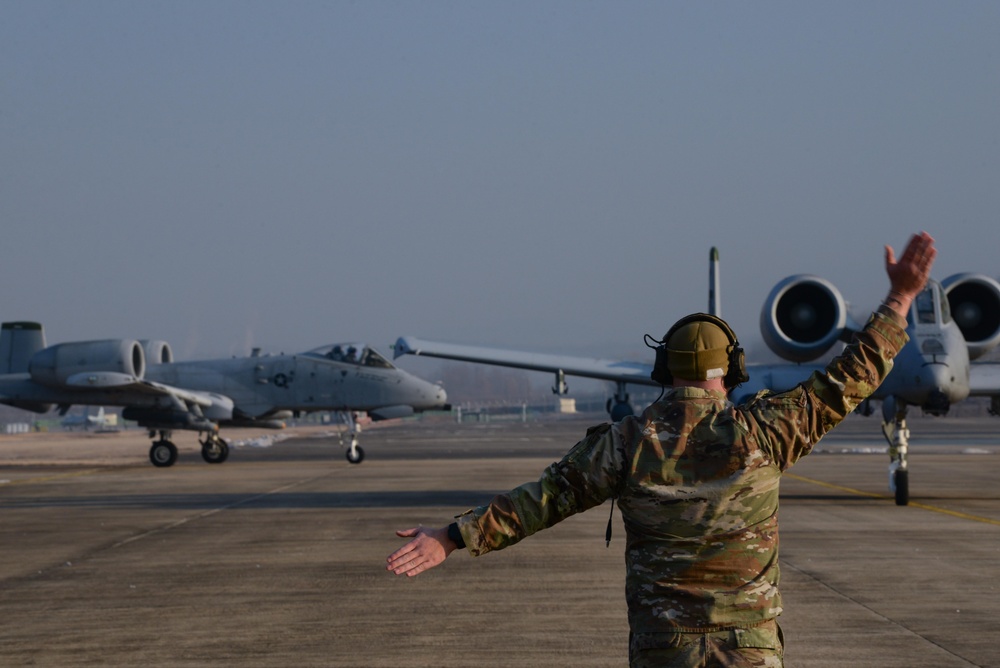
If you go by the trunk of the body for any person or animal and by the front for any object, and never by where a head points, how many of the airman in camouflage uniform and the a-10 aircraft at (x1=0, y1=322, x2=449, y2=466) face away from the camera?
1

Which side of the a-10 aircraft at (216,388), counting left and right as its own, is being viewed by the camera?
right

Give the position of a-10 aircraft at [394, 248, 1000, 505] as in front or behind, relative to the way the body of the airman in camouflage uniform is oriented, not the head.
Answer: in front

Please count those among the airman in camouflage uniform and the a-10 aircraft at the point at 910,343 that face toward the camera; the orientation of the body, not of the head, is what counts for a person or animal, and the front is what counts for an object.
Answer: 1

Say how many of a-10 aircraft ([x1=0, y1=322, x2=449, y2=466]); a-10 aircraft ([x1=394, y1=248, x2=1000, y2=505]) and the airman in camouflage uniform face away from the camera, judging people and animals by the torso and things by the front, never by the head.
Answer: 1

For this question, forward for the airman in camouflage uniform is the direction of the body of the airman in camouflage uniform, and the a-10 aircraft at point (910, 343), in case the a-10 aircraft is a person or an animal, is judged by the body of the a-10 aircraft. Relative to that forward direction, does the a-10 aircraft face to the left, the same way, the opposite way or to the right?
the opposite way

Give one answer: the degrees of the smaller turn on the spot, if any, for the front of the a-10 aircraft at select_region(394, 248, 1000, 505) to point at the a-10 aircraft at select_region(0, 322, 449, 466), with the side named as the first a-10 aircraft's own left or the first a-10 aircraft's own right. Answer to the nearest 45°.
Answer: approximately 135° to the first a-10 aircraft's own right

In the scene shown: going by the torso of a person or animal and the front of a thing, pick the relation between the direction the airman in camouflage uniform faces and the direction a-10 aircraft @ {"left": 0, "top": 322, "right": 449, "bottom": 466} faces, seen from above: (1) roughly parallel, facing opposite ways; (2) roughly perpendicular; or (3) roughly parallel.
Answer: roughly perpendicular

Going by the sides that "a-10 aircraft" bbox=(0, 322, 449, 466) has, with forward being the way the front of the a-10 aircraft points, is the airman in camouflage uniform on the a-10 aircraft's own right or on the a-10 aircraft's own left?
on the a-10 aircraft's own right

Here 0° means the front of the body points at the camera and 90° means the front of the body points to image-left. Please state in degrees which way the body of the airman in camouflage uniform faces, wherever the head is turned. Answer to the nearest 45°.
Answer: approximately 180°

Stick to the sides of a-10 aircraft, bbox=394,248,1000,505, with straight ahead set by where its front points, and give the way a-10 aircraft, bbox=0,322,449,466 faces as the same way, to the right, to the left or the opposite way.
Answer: to the left

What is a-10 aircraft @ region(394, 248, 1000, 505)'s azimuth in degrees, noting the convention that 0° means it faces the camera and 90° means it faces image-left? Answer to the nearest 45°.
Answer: approximately 0°
